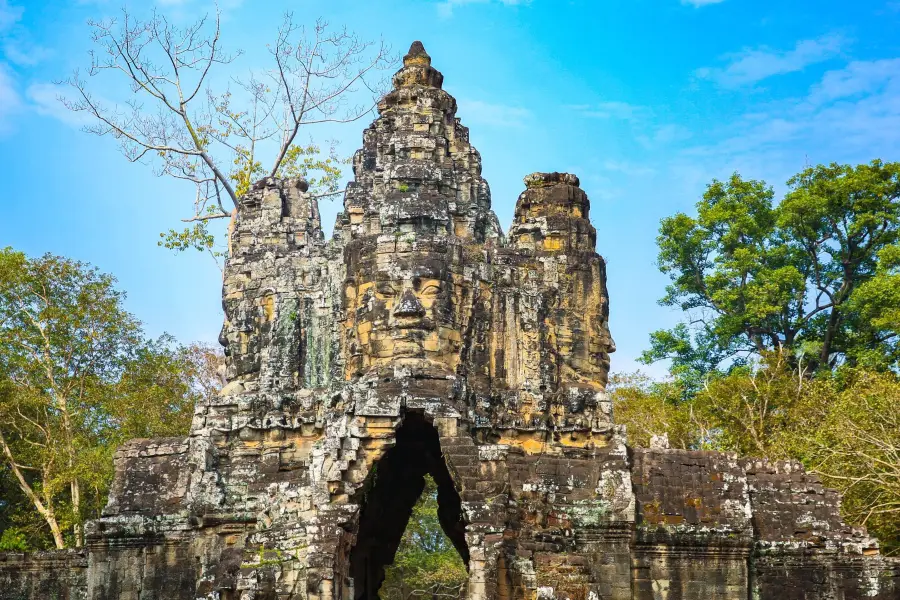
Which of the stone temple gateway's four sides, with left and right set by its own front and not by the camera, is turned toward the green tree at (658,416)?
back

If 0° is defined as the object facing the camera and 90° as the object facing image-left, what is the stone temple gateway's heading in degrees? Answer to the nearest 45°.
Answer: approximately 0°

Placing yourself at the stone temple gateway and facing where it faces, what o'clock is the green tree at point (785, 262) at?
The green tree is roughly at 7 o'clock from the stone temple gateway.

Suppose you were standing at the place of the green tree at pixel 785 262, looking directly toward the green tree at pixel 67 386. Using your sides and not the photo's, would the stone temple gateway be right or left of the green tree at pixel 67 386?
left

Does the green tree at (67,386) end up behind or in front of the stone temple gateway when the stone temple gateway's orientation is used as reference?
behind

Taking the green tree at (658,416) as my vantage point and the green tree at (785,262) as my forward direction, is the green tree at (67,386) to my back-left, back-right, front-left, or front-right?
back-left
